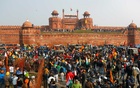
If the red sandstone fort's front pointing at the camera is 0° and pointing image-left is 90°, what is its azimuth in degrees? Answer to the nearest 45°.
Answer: approximately 0°
